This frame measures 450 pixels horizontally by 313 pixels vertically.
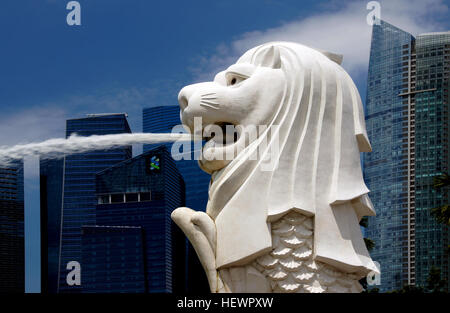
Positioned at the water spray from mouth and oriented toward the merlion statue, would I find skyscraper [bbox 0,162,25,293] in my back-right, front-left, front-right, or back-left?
back-left

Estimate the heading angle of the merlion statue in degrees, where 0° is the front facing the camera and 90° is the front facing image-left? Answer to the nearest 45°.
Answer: approximately 90°

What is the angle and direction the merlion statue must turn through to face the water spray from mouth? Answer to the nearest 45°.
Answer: approximately 45° to its right

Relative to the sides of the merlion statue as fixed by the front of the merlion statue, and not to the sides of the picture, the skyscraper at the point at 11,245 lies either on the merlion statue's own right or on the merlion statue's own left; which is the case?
on the merlion statue's own right

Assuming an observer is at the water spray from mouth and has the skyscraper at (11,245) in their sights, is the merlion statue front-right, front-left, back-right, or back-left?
back-right
